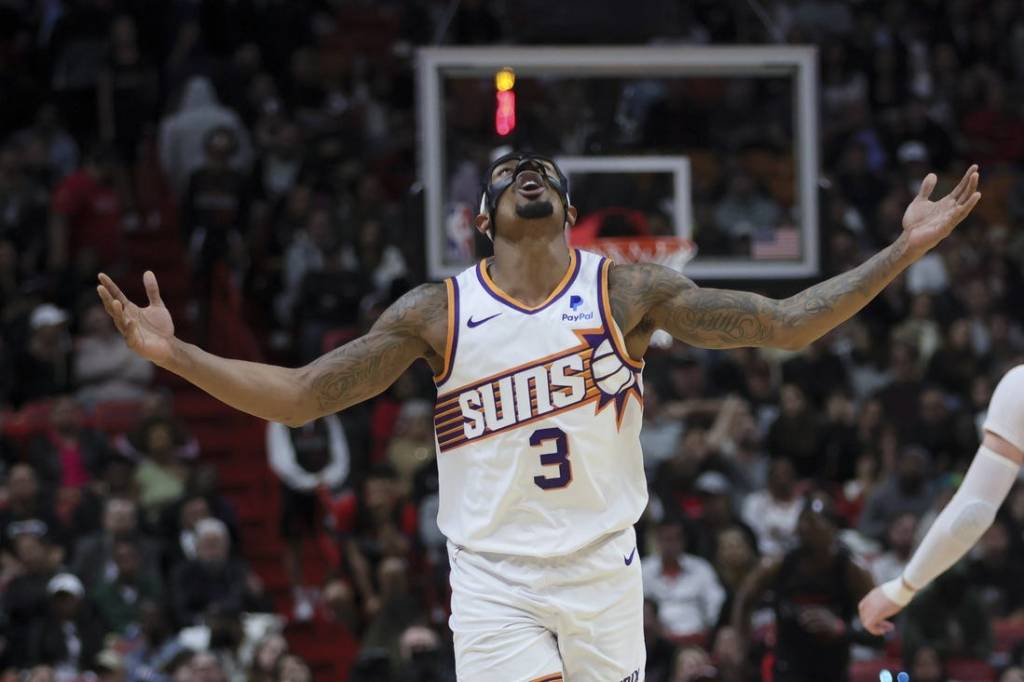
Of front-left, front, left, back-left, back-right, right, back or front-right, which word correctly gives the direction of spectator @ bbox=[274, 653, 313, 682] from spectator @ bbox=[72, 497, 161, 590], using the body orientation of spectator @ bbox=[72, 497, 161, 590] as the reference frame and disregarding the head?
front-left

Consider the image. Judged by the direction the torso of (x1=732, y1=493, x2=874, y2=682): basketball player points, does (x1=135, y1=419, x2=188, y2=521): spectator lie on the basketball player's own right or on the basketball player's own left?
on the basketball player's own right

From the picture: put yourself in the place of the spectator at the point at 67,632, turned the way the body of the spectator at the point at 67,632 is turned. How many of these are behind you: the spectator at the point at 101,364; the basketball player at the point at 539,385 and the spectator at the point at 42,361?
2

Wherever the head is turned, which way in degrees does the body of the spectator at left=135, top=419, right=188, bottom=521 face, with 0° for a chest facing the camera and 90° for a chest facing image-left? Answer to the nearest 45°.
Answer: approximately 0°

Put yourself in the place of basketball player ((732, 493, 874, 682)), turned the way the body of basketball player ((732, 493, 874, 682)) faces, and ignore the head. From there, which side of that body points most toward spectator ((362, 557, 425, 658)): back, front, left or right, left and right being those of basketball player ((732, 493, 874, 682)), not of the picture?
right

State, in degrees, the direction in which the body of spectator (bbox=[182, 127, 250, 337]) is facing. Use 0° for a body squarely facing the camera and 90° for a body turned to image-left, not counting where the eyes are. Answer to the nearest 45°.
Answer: approximately 0°
